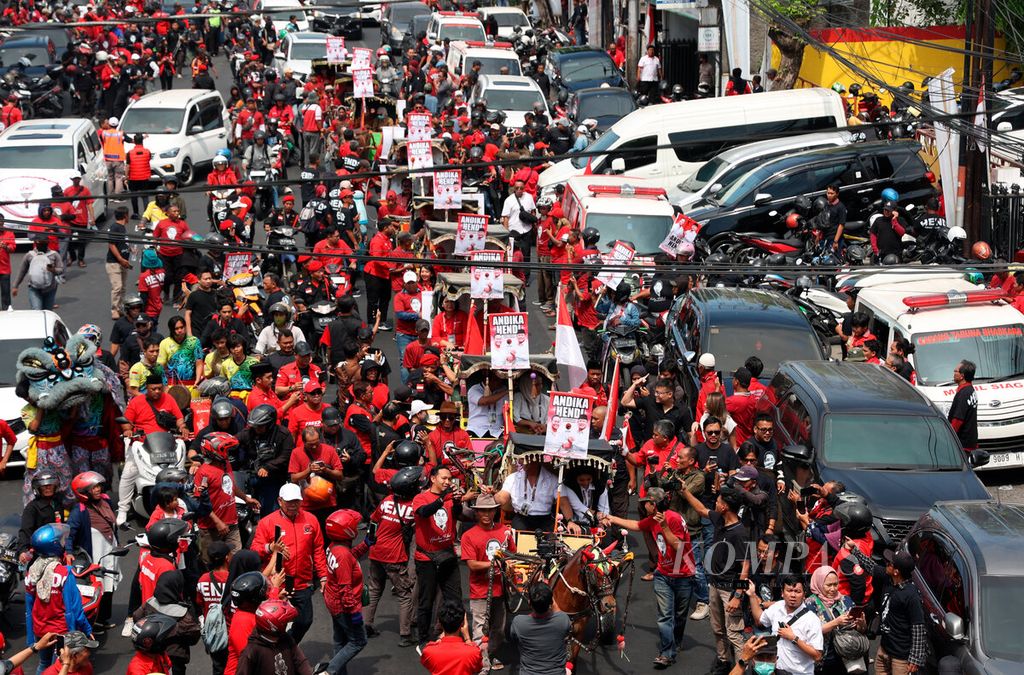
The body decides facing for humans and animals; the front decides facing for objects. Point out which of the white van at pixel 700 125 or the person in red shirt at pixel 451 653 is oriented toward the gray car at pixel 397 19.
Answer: the person in red shirt

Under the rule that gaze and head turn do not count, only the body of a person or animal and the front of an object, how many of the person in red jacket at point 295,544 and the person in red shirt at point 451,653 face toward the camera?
1

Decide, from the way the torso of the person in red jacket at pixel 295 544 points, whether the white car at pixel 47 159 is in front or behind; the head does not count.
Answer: behind

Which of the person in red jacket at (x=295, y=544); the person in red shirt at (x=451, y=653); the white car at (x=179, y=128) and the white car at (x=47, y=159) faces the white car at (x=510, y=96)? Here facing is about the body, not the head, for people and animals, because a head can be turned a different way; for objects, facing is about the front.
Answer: the person in red shirt at (x=451, y=653)

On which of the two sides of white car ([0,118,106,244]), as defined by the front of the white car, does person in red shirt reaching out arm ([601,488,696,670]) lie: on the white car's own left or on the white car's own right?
on the white car's own left

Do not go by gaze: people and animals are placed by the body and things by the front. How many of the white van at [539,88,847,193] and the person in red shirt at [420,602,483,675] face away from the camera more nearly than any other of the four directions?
1

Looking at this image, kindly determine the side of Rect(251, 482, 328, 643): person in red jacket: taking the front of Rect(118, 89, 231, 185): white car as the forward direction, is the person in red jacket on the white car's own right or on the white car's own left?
on the white car's own left

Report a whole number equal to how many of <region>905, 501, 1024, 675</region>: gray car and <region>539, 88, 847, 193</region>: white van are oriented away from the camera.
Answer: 0

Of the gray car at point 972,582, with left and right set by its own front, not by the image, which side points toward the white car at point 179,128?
back

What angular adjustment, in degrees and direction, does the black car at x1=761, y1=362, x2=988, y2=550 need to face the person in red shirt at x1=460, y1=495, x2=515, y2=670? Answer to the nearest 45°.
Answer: approximately 90° to its right

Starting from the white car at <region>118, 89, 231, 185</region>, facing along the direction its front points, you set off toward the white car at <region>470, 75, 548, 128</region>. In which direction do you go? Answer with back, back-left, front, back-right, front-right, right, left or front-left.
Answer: back-left

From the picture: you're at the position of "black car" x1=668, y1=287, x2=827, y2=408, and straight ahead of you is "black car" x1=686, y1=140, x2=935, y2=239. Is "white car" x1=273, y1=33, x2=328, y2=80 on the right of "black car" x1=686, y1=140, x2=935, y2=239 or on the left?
left

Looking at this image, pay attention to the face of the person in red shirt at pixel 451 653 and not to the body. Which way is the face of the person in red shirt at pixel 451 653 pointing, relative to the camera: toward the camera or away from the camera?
away from the camera

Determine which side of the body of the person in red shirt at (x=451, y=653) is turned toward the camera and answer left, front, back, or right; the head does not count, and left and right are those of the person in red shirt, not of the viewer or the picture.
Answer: back
